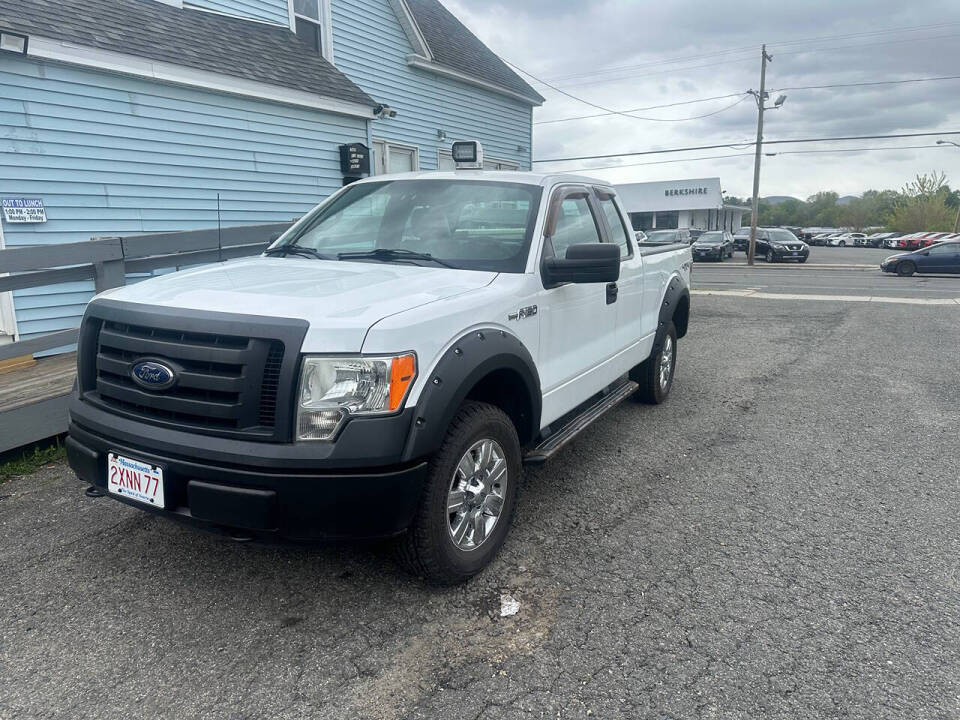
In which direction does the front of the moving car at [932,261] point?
to the viewer's left

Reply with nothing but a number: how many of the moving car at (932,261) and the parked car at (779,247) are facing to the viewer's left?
1

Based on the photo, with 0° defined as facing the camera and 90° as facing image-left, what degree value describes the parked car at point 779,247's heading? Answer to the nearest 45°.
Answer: approximately 315°

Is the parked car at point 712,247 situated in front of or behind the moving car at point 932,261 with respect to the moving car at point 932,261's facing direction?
in front

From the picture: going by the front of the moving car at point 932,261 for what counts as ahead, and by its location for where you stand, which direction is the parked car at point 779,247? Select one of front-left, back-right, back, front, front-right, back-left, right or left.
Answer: front-right

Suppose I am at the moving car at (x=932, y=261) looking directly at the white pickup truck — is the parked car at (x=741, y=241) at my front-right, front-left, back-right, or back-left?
back-right

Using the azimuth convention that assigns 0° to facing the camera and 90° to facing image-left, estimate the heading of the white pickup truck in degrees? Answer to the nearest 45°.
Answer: approximately 45°

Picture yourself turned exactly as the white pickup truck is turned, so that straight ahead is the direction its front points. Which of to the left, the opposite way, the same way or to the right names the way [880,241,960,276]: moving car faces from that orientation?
to the right

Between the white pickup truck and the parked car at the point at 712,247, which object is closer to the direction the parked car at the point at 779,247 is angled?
the white pickup truck

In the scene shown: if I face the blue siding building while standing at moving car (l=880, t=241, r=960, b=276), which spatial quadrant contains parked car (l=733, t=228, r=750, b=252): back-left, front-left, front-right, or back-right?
back-right

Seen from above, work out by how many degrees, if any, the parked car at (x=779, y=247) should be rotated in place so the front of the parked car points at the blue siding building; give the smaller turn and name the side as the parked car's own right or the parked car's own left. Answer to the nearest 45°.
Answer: approximately 45° to the parked car's own right

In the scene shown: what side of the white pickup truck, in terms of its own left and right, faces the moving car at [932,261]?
back

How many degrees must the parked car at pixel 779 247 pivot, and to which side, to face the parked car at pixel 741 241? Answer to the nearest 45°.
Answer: approximately 180°
